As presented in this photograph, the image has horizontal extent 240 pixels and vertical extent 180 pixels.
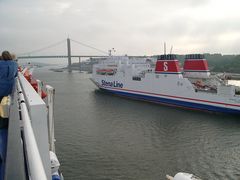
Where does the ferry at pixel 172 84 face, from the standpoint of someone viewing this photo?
facing away from the viewer and to the left of the viewer
